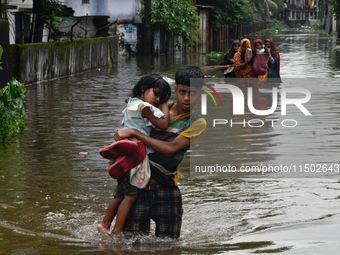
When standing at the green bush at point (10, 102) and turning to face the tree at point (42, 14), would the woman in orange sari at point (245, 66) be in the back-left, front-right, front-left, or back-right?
front-right

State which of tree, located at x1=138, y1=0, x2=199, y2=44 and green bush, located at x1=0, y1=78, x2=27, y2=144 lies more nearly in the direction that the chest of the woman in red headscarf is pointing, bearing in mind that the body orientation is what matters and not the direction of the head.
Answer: the green bush

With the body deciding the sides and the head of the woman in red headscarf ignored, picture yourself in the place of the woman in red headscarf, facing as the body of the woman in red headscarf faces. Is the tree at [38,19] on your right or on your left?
on your right

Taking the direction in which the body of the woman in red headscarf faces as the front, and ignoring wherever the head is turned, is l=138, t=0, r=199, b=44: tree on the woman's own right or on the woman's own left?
on the woman's own right

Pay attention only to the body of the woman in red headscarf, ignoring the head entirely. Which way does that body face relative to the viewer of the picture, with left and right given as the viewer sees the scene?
facing the viewer and to the left of the viewer

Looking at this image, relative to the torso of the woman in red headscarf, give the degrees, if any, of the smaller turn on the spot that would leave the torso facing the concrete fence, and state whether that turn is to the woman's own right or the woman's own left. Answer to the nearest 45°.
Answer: approximately 90° to the woman's own right

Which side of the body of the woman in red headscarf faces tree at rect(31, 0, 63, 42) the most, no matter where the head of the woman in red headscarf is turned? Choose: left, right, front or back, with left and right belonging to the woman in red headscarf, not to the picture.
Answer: right

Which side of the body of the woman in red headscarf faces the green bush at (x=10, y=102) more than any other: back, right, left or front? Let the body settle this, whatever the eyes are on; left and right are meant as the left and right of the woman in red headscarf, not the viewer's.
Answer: front
